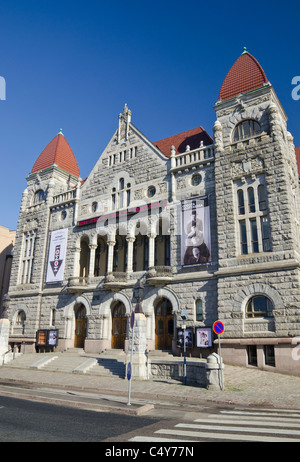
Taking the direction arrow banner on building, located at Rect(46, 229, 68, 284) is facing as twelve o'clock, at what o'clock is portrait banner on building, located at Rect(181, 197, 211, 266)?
portrait banner on building, located at Rect(181, 197, 211, 266) is roughly at 9 o'clock from arrow banner on building, located at Rect(46, 229, 68, 284).

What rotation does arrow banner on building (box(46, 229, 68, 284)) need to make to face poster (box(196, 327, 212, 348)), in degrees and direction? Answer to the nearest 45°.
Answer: approximately 90° to its left

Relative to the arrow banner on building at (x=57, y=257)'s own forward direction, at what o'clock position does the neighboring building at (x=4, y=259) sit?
The neighboring building is roughly at 4 o'clock from the arrow banner on building.

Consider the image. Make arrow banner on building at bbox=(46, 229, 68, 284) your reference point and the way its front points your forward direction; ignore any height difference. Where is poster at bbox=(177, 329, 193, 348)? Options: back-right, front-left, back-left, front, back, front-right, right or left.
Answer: left

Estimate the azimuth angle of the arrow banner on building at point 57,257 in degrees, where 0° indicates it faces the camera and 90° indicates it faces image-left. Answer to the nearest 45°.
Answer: approximately 45°

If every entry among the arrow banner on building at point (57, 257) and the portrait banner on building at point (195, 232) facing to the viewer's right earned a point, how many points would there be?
0

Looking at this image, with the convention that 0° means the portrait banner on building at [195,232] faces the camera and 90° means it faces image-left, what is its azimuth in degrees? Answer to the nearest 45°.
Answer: approximately 45°
